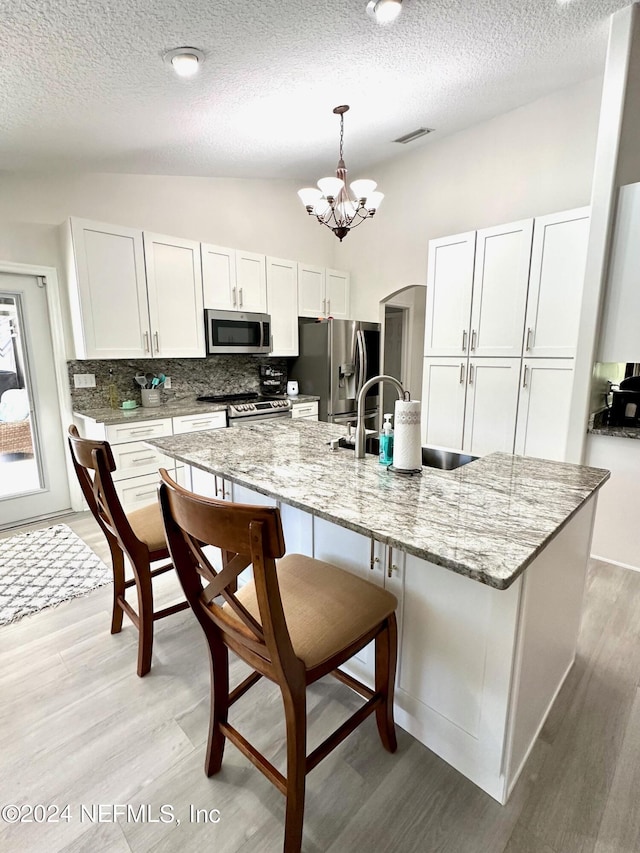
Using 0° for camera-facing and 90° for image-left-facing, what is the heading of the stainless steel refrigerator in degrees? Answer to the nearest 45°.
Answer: approximately 315°

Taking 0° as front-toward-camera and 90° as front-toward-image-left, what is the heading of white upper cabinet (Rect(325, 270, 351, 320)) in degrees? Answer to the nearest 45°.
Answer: approximately 315°

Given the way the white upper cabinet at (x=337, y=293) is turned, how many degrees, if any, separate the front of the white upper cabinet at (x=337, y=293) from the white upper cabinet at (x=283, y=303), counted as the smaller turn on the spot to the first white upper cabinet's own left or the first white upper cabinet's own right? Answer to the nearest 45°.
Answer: approximately 90° to the first white upper cabinet's own right

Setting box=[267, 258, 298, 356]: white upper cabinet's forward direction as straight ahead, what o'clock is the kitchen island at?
The kitchen island is roughly at 1 o'clock from the white upper cabinet.

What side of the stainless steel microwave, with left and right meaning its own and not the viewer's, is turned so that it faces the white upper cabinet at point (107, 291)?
right

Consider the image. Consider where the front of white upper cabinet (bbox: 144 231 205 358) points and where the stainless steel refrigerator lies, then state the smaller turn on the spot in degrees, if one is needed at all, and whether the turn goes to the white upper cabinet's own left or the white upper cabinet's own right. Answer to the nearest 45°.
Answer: approximately 45° to the white upper cabinet's own left

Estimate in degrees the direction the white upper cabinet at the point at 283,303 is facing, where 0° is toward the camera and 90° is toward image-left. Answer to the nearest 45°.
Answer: approximately 315°

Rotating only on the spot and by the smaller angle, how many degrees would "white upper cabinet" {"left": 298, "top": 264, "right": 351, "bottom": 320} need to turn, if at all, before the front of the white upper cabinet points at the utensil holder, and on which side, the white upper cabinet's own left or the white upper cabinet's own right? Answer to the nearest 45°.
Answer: approximately 90° to the white upper cabinet's own right

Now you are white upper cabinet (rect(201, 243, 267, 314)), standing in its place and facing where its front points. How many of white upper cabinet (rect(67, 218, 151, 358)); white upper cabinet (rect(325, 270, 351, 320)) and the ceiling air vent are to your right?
1

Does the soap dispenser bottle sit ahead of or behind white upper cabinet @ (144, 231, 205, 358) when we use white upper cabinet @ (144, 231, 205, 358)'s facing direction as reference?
ahead

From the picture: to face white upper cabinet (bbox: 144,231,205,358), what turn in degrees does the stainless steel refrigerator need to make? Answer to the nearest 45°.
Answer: approximately 90° to its right

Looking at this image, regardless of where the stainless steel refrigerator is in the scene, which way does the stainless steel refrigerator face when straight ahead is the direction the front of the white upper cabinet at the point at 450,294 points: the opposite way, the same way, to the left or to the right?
to the left
